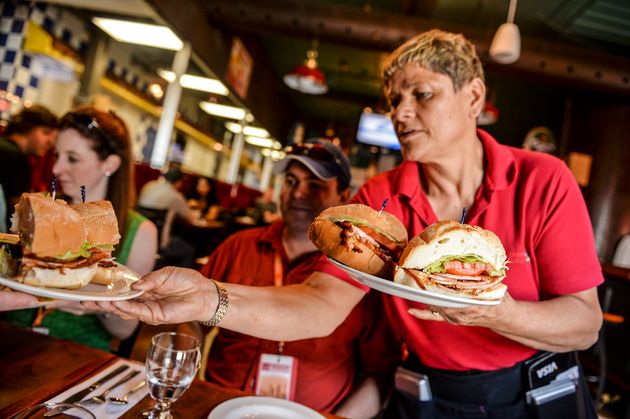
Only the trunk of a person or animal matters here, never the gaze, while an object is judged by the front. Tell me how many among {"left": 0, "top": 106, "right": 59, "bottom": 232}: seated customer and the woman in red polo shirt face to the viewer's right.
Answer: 1

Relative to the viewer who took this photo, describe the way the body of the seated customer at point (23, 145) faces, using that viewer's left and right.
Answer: facing to the right of the viewer

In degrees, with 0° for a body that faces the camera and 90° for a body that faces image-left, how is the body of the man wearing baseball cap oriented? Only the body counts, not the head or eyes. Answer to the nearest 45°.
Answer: approximately 45°

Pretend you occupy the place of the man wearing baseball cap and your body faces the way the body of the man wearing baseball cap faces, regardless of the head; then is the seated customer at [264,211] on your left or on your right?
on your right

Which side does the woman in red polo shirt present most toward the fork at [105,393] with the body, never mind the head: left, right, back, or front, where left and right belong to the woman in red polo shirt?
front

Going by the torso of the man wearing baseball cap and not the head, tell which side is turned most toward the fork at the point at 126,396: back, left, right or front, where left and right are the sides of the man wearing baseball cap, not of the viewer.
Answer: front

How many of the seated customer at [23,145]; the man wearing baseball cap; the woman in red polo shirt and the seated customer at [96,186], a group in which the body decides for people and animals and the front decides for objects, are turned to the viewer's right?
1

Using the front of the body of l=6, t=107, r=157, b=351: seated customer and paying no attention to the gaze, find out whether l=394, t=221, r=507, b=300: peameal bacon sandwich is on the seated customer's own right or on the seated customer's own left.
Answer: on the seated customer's own left
